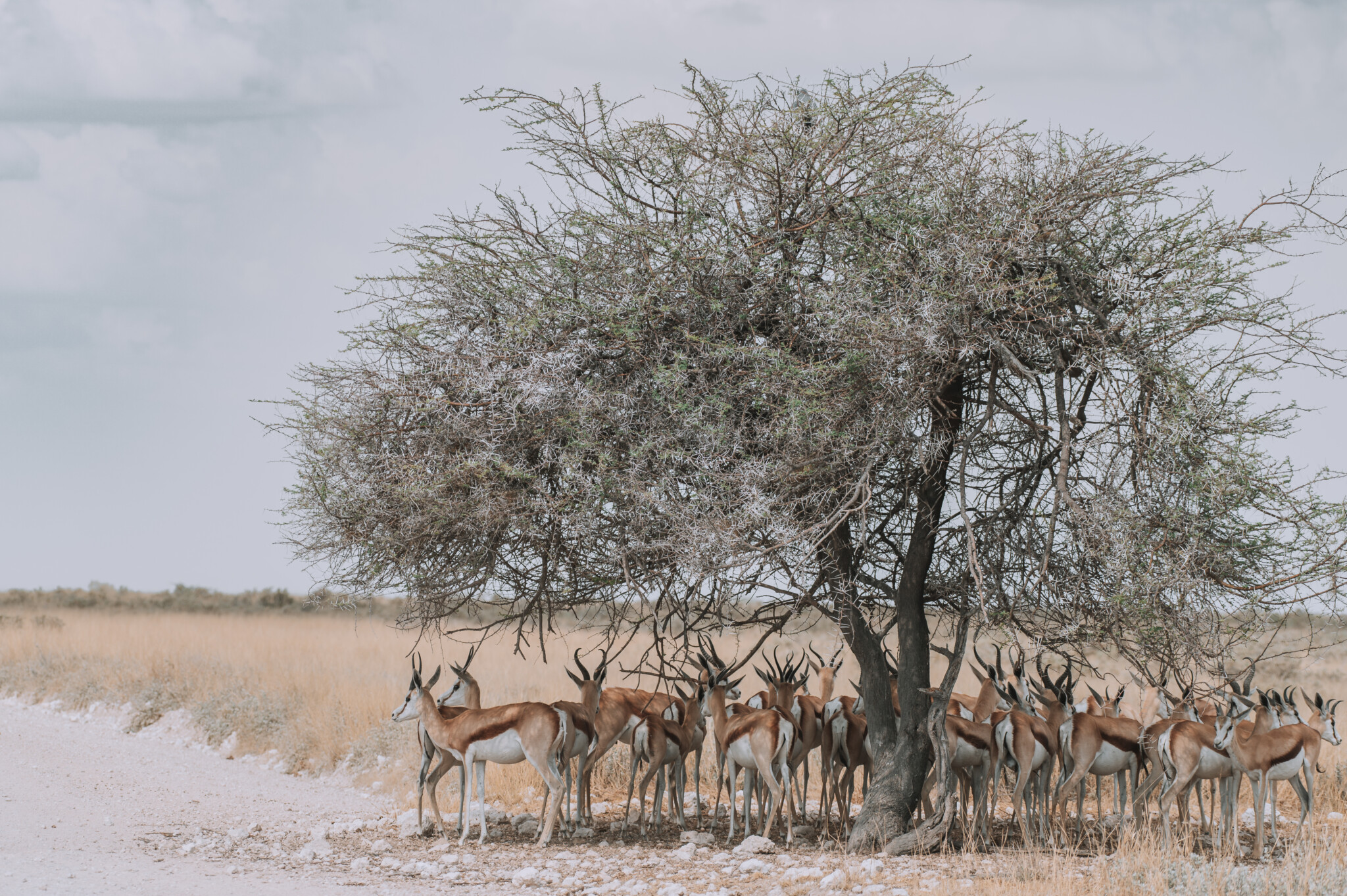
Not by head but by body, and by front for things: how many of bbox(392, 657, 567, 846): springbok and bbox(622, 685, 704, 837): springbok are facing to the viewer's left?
1

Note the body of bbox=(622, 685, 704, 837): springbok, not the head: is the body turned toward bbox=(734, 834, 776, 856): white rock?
no

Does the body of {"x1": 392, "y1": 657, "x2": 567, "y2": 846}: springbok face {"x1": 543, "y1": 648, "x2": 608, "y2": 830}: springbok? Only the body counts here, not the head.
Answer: no

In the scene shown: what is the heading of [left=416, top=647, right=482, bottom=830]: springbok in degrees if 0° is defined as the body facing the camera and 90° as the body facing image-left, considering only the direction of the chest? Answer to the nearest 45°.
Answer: approximately 90°

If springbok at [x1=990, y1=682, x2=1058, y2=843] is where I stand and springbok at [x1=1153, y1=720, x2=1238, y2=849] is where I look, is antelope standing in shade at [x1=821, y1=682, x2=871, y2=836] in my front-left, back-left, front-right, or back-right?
back-left

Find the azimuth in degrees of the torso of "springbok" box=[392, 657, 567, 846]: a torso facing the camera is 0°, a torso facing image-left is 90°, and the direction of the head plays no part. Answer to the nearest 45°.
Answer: approximately 90°

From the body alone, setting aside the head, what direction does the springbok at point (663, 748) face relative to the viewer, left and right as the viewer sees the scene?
facing away from the viewer and to the right of the viewer

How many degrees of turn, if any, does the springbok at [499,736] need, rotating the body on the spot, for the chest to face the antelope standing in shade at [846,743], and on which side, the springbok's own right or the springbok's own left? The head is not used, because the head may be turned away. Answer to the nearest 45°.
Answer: approximately 180°

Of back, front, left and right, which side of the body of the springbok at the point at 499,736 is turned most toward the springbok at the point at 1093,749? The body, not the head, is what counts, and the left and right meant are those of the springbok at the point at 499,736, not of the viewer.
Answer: back

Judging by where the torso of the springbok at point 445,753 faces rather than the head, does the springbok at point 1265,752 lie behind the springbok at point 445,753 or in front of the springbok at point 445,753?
behind
